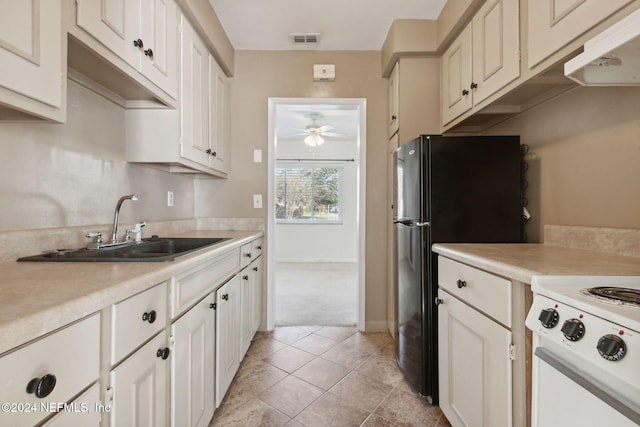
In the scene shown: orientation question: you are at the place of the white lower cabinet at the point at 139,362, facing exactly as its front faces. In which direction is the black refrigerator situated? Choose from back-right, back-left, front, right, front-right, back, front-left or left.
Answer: front-left

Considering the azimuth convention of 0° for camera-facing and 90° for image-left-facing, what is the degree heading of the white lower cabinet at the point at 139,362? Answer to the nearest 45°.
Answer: approximately 315°

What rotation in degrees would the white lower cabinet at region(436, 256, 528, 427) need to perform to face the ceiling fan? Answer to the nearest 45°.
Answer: approximately 90° to its right

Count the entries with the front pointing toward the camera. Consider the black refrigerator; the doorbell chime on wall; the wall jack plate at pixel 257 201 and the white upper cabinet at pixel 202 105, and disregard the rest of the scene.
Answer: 2

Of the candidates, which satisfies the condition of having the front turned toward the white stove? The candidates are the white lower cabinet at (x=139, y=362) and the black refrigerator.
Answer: the white lower cabinet

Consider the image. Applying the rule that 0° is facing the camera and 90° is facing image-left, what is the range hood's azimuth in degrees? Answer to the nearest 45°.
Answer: approximately 45°

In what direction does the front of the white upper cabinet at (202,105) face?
to the viewer's right

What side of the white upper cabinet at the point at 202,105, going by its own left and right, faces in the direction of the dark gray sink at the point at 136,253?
right

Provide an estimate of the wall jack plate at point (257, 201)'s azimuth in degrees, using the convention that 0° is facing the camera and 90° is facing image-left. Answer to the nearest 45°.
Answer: approximately 0°

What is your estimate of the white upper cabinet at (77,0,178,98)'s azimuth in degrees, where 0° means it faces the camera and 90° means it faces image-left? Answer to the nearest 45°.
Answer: approximately 315°

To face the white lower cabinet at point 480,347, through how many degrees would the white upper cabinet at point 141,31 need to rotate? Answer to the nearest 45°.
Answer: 0° — it already faces it

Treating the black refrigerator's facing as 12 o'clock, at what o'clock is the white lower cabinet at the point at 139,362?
The white lower cabinet is roughly at 10 o'clock from the black refrigerator.

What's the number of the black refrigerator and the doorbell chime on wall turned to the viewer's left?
1

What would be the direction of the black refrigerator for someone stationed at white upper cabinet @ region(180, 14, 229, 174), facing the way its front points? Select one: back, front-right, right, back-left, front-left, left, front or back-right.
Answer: front-right
